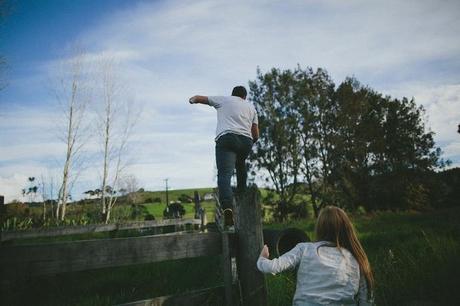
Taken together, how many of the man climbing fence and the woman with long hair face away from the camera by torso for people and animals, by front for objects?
2

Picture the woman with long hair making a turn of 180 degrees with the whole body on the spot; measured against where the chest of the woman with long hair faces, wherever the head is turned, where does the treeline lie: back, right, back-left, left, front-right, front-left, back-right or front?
back

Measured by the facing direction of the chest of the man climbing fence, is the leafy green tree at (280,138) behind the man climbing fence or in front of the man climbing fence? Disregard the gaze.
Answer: in front

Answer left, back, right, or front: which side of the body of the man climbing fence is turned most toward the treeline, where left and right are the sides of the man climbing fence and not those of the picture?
front

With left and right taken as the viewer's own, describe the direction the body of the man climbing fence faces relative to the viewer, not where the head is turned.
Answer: facing away from the viewer

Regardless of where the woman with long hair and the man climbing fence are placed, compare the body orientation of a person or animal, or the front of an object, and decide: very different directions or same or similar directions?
same or similar directions

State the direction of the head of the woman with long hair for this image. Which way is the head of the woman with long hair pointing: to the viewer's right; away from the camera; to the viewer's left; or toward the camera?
away from the camera

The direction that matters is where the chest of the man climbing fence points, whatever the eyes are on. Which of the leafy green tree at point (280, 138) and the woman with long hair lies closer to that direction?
the leafy green tree

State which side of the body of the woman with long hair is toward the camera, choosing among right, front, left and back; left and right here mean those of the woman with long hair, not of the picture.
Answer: back

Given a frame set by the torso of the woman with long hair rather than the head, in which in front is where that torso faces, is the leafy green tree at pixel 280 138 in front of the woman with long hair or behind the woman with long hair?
in front
